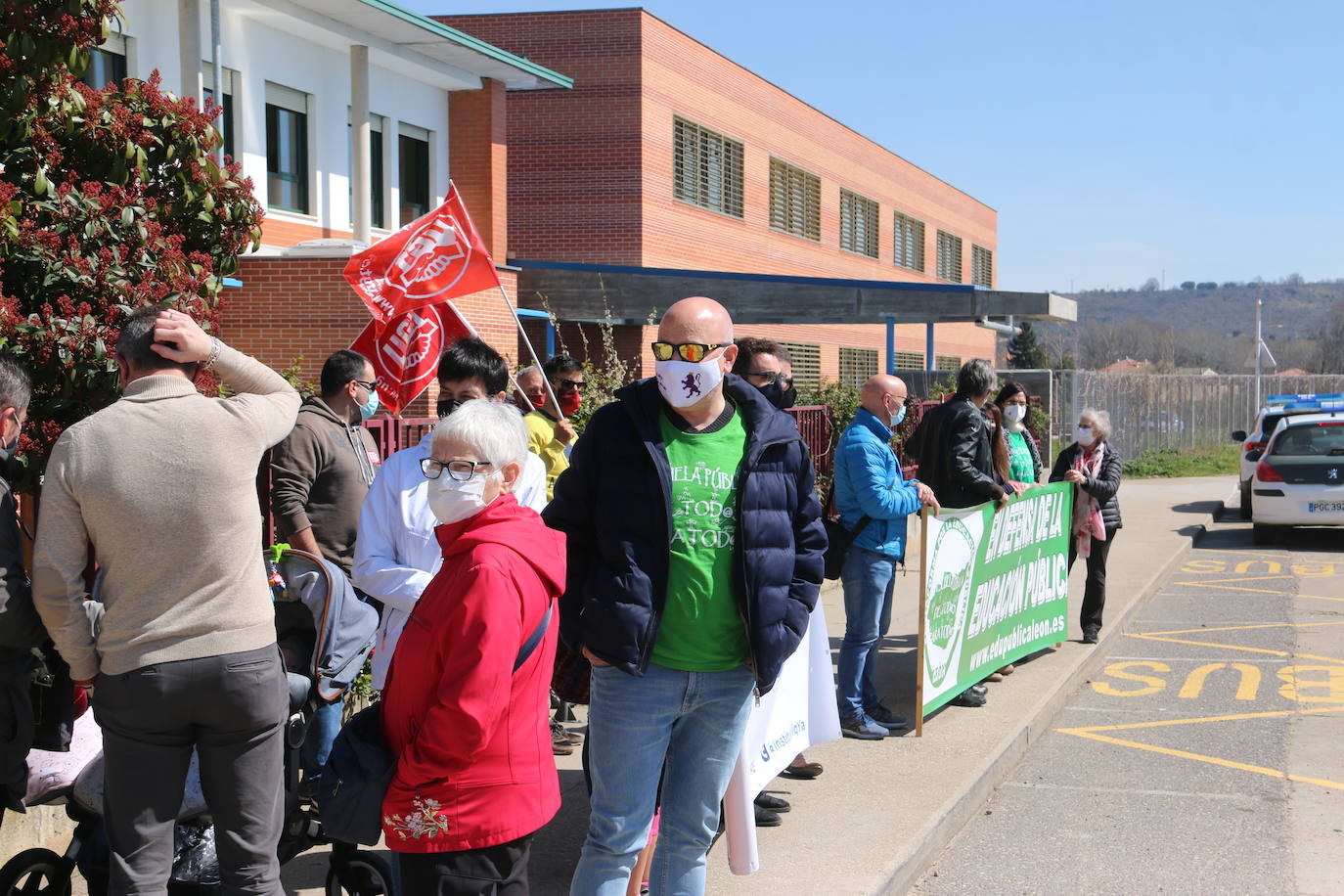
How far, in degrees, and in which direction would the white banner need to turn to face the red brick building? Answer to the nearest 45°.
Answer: approximately 135° to its left

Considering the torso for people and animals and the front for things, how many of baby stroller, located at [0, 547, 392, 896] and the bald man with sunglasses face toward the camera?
1

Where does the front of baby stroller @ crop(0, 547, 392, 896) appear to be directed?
to the viewer's left

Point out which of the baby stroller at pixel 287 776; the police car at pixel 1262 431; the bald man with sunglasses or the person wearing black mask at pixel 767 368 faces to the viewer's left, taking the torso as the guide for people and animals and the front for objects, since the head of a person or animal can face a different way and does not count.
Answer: the baby stroller

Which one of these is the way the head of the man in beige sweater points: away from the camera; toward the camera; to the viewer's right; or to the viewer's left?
away from the camera

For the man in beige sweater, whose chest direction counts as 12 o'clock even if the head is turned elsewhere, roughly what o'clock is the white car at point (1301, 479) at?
The white car is roughly at 2 o'clock from the man in beige sweater.

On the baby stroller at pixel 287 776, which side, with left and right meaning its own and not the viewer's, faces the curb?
back

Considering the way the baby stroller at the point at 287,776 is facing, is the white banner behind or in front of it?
behind

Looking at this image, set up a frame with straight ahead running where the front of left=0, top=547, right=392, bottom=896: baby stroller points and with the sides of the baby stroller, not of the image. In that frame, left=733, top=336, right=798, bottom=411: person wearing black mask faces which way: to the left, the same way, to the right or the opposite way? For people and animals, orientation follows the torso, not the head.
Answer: to the left

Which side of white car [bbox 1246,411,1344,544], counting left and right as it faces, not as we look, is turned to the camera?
back

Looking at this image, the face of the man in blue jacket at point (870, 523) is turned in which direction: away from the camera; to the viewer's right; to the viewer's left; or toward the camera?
to the viewer's right

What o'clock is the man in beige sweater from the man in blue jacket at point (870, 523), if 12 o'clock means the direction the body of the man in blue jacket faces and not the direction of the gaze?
The man in beige sweater is roughly at 4 o'clock from the man in blue jacket.

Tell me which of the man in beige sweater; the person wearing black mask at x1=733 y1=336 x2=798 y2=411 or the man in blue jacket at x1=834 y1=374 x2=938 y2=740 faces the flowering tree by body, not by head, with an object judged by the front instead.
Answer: the man in beige sweater

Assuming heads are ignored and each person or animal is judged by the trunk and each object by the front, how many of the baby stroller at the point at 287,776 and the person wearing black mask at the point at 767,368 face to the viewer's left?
1

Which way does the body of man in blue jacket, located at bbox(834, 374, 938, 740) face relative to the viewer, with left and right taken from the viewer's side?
facing to the right of the viewer
